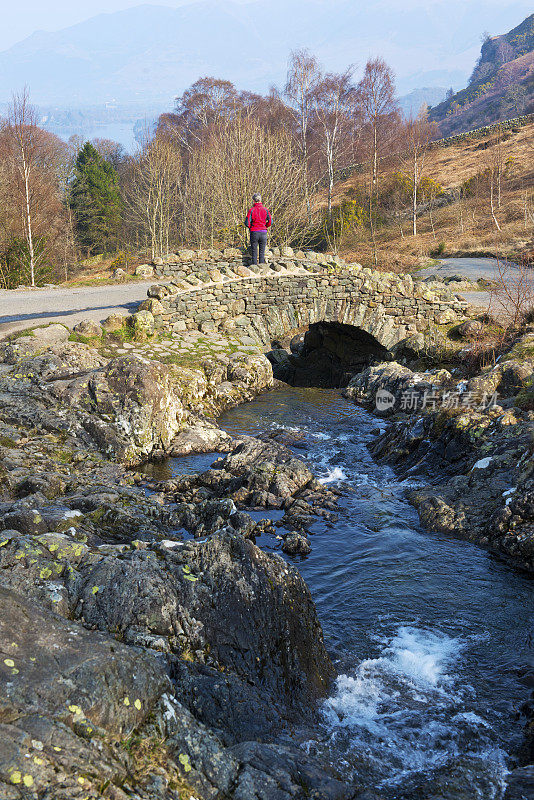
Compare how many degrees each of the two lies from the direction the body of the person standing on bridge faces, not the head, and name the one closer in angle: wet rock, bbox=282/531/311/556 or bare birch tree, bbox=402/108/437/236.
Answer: the bare birch tree

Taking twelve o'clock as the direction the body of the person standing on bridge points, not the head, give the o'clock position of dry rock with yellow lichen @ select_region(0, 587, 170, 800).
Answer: The dry rock with yellow lichen is roughly at 6 o'clock from the person standing on bridge.

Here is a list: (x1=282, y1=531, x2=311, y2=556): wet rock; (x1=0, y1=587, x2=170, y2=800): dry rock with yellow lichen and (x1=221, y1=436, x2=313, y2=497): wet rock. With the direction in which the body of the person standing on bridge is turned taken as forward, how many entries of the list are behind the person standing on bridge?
3

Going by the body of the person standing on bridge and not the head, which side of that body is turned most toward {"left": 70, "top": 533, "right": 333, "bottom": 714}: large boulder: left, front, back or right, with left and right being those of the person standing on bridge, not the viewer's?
back

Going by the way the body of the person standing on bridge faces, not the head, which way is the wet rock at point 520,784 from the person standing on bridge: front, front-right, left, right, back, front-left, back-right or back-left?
back

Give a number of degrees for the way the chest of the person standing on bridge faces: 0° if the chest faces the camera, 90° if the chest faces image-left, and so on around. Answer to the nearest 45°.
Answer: approximately 180°

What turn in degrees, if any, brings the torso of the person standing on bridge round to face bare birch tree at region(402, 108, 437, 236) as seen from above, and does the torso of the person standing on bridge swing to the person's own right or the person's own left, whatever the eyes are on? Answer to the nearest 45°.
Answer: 0° — they already face it

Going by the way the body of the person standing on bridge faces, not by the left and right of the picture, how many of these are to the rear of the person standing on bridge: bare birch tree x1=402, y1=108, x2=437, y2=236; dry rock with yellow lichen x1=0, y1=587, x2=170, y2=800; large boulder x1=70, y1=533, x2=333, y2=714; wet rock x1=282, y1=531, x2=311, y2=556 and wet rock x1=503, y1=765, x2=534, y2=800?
4

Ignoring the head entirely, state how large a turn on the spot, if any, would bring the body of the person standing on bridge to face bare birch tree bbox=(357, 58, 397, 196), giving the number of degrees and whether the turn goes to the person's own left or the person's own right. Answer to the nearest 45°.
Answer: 0° — they already face it
